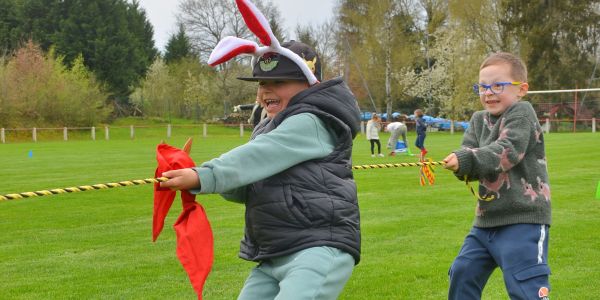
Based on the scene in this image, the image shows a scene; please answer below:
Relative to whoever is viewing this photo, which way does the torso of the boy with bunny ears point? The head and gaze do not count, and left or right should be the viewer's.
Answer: facing to the left of the viewer

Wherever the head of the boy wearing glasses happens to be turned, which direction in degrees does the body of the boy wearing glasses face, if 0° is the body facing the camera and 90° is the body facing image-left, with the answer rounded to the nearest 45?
approximately 45°

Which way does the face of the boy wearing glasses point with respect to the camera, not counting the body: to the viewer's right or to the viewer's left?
to the viewer's left
